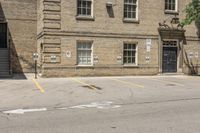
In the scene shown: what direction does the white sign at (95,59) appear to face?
toward the camera

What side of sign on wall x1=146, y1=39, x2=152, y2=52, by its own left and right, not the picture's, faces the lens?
front

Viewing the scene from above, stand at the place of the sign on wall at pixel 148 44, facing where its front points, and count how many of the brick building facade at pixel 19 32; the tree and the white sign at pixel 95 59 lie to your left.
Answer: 1

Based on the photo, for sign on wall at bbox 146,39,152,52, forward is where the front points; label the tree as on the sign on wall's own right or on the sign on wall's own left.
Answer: on the sign on wall's own left

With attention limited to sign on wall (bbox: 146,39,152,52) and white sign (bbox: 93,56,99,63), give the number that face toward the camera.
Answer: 2

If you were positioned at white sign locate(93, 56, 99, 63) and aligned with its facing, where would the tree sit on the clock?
The tree is roughly at 9 o'clock from the white sign.

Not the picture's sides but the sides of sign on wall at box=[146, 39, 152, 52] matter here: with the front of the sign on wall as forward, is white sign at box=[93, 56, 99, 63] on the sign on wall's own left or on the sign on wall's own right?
on the sign on wall's own right

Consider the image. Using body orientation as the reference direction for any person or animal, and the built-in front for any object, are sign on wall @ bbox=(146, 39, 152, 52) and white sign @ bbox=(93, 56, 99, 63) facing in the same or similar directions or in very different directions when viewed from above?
same or similar directions

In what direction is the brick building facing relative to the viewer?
toward the camera

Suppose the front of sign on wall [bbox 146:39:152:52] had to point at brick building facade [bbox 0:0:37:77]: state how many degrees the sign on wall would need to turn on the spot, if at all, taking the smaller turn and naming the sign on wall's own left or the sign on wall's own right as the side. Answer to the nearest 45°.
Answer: approximately 90° to the sign on wall's own right

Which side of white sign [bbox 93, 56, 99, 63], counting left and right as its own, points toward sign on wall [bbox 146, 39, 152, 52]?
left

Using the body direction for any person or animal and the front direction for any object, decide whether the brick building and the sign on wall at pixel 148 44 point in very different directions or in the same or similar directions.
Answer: same or similar directions
